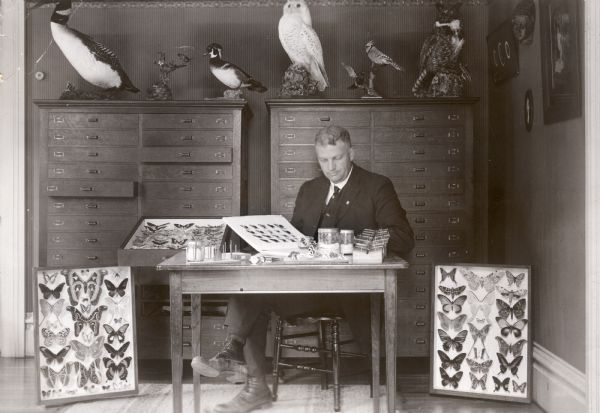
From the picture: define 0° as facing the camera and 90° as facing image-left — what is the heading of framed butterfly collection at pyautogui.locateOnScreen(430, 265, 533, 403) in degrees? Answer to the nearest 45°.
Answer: approximately 0°

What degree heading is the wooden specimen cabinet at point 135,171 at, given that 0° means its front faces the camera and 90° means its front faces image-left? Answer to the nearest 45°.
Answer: approximately 0°

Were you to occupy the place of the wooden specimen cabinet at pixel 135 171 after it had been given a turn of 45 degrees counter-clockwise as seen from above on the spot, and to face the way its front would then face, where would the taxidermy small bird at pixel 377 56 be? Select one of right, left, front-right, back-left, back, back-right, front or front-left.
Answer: front-left

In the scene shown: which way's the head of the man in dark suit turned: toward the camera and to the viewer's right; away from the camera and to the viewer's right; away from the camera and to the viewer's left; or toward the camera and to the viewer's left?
toward the camera and to the viewer's left

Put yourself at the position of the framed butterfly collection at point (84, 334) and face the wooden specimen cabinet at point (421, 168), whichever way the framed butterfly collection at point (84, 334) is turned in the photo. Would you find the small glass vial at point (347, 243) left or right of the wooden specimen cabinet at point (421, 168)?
right

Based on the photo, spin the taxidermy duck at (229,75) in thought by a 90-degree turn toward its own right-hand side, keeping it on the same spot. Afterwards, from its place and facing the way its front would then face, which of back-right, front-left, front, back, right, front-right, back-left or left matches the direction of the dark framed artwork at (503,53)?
right

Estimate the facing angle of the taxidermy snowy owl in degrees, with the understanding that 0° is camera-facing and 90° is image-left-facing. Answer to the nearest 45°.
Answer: approximately 45°

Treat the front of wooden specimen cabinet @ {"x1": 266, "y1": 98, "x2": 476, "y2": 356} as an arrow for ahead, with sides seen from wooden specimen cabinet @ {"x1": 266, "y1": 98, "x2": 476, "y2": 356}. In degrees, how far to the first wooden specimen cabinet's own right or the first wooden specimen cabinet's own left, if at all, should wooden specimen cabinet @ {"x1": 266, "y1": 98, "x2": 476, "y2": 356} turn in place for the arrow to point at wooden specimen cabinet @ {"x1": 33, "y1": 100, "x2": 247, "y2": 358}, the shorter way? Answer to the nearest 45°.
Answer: approximately 90° to the first wooden specimen cabinet's own right

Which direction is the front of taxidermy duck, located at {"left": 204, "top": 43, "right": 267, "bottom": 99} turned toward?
to the viewer's left

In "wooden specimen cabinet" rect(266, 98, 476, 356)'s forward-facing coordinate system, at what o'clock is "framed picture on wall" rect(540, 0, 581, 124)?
The framed picture on wall is roughly at 11 o'clock from the wooden specimen cabinet.
